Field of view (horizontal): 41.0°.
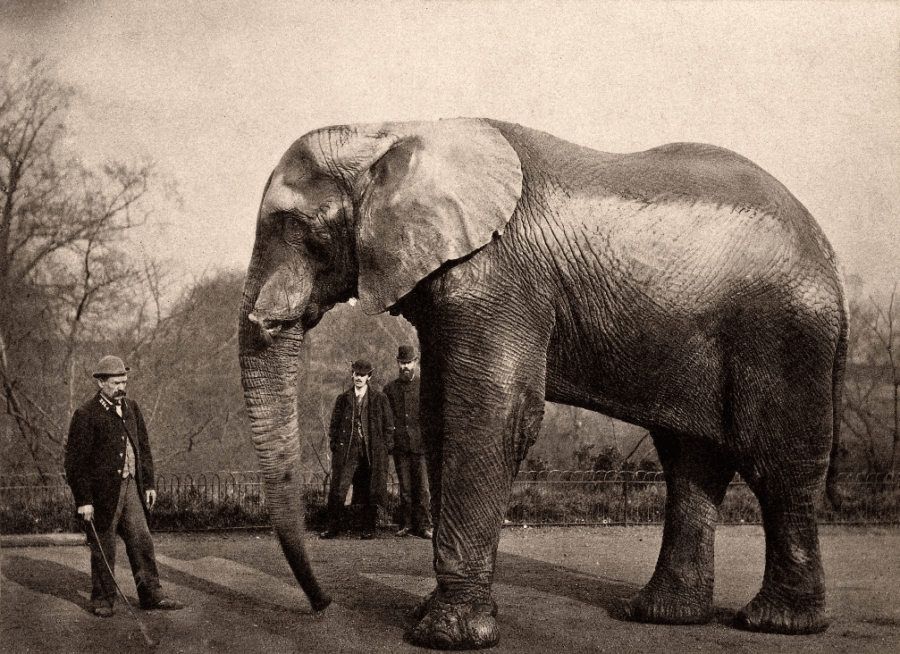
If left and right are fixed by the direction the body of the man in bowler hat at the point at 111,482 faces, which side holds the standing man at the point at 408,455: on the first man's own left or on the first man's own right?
on the first man's own left

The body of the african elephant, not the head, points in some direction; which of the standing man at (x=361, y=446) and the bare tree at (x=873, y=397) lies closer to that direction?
the standing man

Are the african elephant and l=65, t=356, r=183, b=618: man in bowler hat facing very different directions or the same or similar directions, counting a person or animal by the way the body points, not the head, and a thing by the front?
very different directions

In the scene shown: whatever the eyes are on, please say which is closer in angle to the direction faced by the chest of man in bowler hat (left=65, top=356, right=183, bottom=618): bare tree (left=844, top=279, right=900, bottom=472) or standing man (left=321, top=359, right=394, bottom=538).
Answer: the bare tree

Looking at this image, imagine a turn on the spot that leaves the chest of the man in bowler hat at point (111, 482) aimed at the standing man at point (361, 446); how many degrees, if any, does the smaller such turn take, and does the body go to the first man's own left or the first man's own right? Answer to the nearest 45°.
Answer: approximately 90° to the first man's own left

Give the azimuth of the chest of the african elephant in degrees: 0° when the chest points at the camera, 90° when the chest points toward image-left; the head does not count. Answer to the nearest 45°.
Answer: approximately 90°

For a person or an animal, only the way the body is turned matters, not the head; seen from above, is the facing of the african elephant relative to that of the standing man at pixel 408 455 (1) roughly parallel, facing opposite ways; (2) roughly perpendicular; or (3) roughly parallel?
roughly perpendicular
